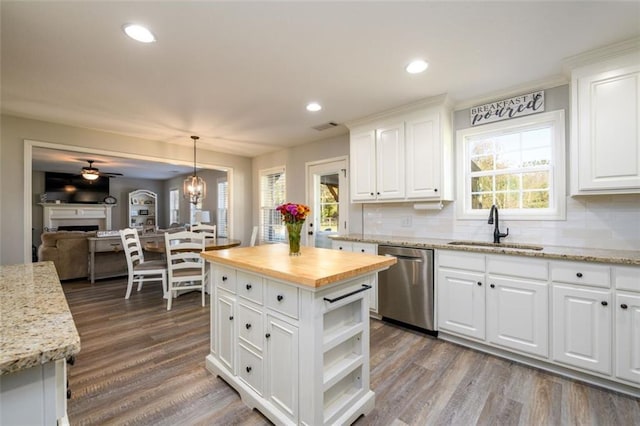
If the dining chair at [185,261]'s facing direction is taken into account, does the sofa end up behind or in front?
in front

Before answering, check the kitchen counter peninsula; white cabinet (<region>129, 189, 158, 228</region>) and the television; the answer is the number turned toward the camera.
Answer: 2

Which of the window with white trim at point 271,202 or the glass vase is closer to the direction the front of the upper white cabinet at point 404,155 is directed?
the glass vase

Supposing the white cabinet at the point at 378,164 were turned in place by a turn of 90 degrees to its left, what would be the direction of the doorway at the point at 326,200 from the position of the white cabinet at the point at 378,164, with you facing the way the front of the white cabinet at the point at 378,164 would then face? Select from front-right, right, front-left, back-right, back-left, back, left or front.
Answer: back

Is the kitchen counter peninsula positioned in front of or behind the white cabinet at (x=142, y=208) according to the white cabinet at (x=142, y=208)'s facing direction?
in front

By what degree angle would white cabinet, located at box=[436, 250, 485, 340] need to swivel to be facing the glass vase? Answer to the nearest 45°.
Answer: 0° — it already faces it

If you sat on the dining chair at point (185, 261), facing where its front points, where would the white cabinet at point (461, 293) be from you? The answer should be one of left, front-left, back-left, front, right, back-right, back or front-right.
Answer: back-right

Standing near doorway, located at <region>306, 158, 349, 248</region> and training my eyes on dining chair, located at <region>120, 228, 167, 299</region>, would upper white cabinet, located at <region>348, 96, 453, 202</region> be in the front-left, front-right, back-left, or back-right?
back-left

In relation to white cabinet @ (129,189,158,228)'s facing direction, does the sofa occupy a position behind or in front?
in front

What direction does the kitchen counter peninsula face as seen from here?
to the viewer's right

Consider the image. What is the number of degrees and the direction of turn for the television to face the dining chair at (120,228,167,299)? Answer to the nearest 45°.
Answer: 0° — it already faces it
